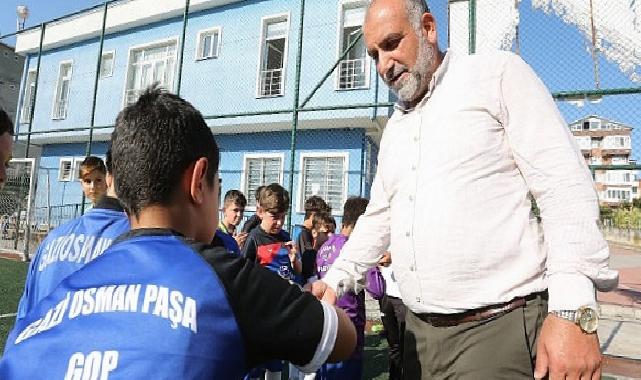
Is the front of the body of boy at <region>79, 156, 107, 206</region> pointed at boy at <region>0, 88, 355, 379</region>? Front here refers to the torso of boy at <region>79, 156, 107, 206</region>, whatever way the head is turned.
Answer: yes

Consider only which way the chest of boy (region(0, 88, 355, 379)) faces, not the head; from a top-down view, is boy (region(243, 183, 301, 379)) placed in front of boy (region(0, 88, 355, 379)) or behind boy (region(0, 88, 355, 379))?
in front

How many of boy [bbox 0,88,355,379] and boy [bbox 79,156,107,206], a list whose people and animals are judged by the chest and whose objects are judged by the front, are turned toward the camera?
1

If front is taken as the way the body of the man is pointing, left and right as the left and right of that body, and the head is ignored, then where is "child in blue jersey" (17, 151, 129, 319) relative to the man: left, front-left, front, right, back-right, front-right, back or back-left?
front-right

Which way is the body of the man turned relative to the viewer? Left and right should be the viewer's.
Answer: facing the viewer and to the left of the viewer

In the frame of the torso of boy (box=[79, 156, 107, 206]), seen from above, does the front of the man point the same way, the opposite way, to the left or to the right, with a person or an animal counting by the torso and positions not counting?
to the right

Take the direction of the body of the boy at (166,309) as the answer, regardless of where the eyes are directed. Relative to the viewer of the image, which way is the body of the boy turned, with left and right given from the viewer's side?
facing away from the viewer and to the right of the viewer

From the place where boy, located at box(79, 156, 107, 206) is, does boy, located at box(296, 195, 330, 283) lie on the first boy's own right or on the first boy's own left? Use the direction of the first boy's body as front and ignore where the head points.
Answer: on the first boy's own left

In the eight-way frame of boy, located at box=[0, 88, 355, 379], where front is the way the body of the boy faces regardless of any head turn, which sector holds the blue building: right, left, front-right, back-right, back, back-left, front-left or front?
front-left

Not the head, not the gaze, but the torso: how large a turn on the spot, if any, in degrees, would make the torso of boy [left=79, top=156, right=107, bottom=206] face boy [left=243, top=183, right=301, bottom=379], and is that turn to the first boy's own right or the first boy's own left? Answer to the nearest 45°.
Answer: approximately 90° to the first boy's own left
